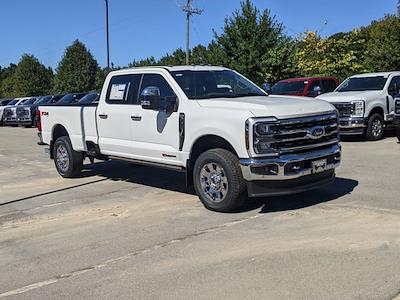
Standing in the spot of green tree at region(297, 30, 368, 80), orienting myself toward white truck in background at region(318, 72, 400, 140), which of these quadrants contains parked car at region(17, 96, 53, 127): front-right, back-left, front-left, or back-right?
front-right

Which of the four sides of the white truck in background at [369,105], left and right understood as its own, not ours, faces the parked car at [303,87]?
right

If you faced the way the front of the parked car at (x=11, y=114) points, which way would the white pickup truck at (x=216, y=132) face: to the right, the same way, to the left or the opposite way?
to the left

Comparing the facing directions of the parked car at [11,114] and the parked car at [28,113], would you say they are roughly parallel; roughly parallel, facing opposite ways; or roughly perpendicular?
roughly parallel

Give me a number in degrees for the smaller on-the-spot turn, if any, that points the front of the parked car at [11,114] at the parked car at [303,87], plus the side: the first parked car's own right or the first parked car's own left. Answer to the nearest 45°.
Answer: approximately 90° to the first parked car's own left

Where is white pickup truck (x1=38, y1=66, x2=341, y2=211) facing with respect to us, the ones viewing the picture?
facing the viewer and to the right of the viewer

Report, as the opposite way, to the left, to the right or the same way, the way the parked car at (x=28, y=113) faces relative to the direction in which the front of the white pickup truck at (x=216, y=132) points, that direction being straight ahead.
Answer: to the right

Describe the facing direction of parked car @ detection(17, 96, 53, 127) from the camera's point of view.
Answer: facing the viewer and to the left of the viewer

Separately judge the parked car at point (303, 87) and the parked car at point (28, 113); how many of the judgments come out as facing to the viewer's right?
0

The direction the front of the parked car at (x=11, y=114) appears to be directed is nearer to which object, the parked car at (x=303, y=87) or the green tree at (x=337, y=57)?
the parked car

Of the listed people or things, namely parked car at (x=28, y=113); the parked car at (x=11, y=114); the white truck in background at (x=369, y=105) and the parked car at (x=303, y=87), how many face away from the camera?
0

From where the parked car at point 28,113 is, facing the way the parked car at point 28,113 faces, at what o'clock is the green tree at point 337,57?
The green tree is roughly at 8 o'clock from the parked car.

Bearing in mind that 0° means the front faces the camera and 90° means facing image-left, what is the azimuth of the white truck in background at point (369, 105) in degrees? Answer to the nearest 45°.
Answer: approximately 45°

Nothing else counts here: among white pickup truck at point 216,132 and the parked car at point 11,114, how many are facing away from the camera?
0

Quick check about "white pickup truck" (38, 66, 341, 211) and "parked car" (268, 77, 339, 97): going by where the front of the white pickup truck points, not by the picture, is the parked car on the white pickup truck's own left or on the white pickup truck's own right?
on the white pickup truck's own left

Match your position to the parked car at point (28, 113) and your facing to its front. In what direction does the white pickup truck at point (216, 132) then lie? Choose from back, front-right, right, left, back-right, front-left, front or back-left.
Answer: front-left
